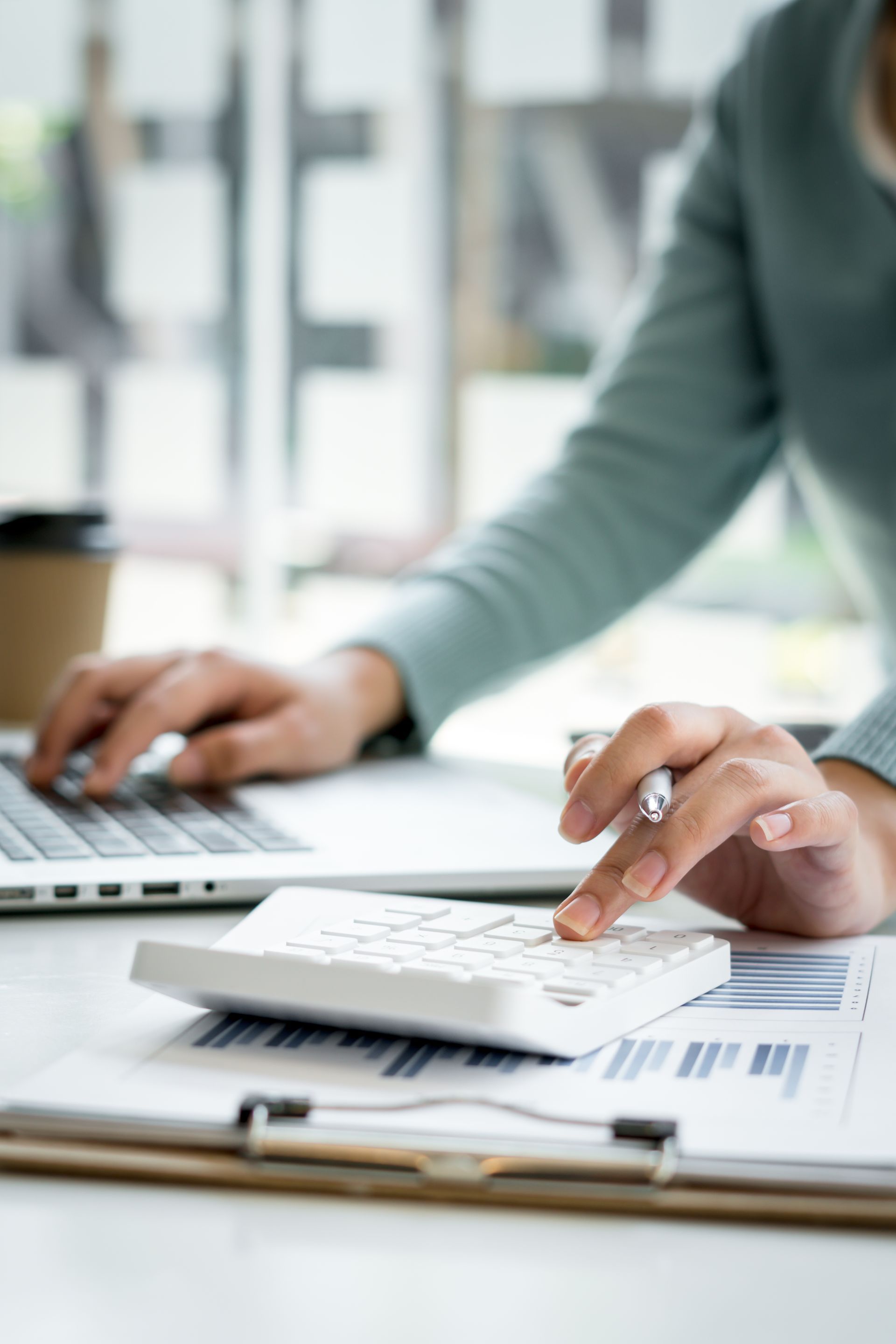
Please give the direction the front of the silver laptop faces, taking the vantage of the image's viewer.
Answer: facing to the right of the viewer
